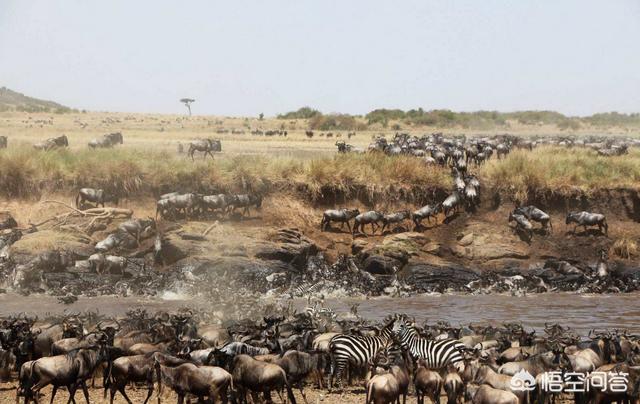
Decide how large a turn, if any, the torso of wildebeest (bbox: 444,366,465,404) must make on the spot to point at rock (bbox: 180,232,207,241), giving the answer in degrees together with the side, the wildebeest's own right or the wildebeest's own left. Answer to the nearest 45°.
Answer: approximately 45° to the wildebeest's own left

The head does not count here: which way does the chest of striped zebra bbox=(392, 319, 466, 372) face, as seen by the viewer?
to the viewer's left

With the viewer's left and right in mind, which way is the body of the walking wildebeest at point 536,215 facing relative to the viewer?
facing to the left of the viewer

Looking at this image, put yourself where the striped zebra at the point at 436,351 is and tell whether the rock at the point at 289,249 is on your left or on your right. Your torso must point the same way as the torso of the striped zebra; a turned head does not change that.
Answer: on your right

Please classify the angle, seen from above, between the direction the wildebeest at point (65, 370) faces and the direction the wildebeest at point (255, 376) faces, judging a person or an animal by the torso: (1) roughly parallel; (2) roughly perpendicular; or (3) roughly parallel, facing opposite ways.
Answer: roughly parallel, facing opposite ways

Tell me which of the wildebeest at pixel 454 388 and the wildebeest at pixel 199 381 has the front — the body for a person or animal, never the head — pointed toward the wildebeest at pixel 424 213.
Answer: the wildebeest at pixel 454 388

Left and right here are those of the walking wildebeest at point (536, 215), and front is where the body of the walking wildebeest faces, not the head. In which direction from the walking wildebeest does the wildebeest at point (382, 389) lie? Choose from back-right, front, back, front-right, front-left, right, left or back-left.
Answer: left
